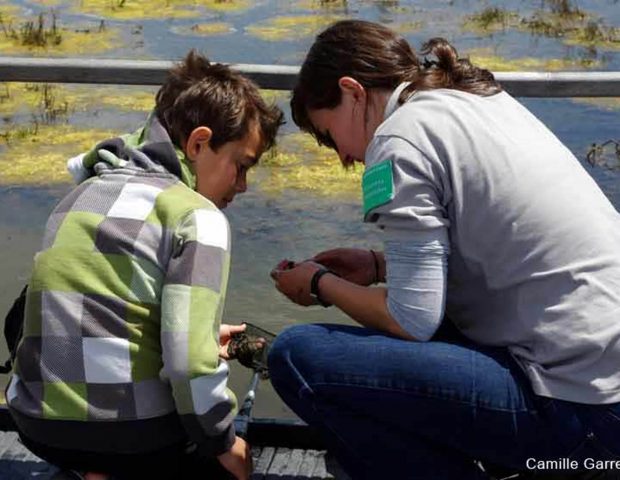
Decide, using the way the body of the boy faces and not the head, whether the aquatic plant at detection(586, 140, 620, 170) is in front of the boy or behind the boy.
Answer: in front

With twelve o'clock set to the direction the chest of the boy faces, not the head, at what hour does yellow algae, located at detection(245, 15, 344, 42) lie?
The yellow algae is roughly at 11 o'clock from the boy.

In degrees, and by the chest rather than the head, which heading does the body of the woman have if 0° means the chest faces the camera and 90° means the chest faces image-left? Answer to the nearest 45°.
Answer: approximately 90°

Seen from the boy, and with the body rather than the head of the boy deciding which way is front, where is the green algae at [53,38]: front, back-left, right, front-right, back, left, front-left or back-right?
front-left

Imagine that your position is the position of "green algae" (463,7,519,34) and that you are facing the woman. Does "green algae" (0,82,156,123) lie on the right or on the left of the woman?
right

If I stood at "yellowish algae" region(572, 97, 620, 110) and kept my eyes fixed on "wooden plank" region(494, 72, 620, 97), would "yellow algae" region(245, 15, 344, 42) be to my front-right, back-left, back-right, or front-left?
back-right

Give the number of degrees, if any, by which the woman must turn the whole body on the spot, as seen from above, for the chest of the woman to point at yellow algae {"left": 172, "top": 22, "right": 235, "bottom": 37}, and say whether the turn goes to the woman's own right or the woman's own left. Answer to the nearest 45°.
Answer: approximately 90° to the woman's own right

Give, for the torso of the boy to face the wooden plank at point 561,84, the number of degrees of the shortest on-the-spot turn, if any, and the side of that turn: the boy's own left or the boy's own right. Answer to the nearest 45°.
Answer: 0° — they already face it

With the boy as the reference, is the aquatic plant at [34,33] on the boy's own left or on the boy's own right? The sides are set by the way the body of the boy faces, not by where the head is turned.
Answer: on the boy's own left

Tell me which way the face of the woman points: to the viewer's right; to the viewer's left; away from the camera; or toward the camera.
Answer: to the viewer's left

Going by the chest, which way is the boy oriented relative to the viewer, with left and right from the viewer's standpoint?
facing away from the viewer and to the right of the viewer

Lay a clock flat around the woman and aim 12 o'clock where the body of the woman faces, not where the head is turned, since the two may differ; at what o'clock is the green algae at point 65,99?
The green algae is roughly at 2 o'clock from the woman.

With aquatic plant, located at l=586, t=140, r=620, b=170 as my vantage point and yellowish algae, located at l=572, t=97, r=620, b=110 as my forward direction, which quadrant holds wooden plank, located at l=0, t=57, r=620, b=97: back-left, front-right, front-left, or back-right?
back-left

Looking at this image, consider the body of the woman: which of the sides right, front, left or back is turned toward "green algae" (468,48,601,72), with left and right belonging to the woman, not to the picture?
right

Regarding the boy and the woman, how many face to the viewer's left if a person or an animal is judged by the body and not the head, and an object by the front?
1

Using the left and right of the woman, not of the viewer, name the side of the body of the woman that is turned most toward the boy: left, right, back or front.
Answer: front
